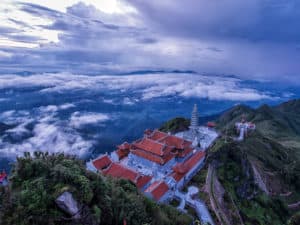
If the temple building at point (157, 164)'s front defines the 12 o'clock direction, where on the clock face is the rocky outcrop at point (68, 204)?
The rocky outcrop is roughly at 11 o'clock from the temple building.

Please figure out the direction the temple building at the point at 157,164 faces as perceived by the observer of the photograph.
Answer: facing the viewer and to the left of the viewer
